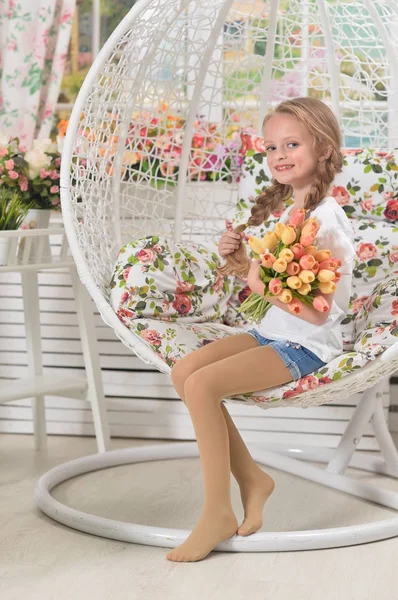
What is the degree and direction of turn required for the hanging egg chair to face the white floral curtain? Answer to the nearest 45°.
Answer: approximately 90° to its right

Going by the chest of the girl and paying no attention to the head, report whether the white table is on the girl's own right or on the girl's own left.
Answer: on the girl's own right

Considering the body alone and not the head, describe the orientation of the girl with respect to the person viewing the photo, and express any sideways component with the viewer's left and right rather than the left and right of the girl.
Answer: facing the viewer and to the left of the viewer

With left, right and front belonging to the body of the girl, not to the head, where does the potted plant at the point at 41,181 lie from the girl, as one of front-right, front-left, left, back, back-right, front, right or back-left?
right

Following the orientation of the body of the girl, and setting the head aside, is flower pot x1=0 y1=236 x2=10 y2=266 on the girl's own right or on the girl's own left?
on the girl's own right

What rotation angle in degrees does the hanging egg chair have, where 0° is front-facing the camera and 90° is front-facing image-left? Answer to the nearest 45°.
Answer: approximately 45°
